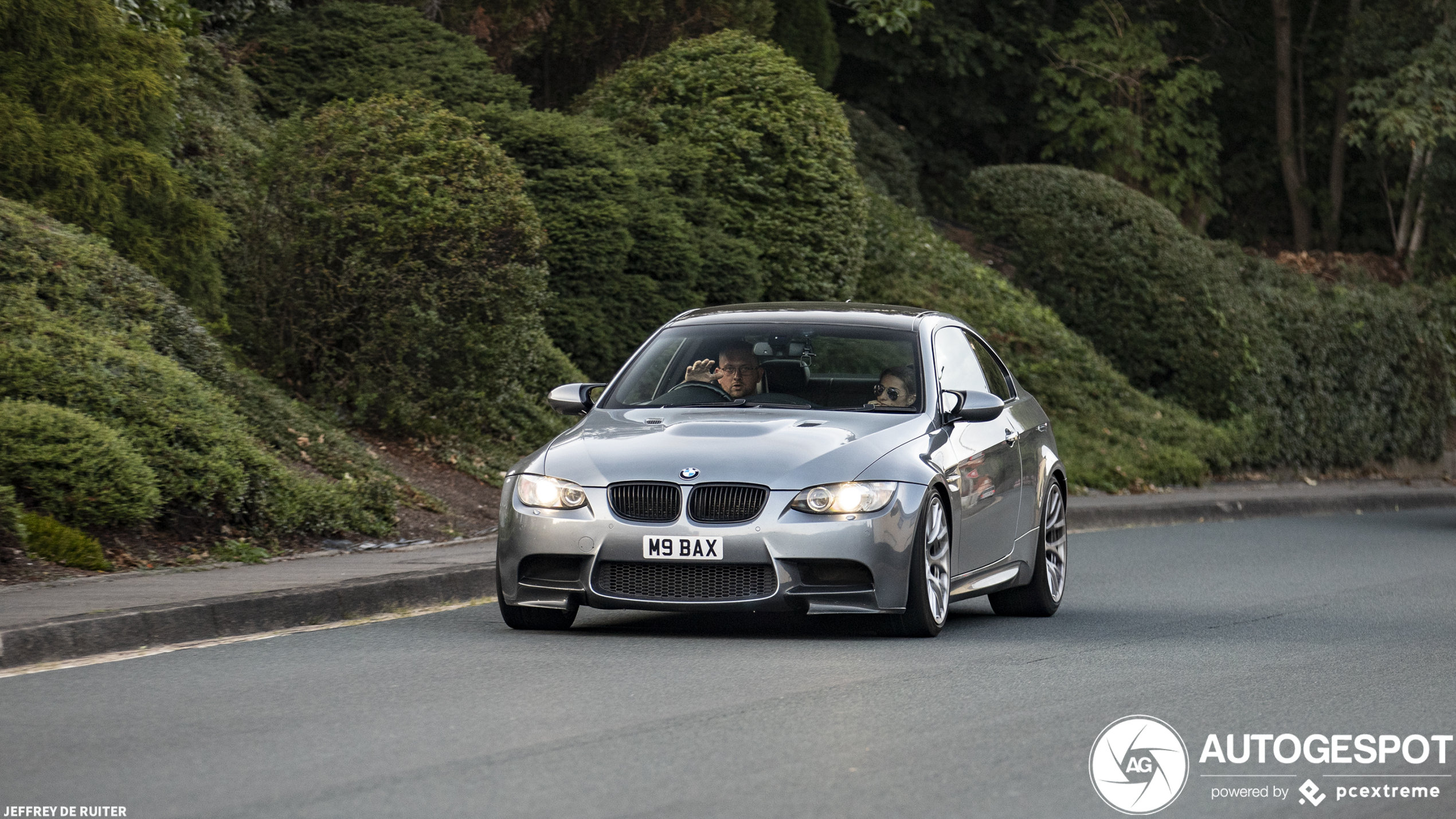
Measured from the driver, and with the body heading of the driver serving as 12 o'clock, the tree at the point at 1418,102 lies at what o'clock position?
The tree is roughly at 7 o'clock from the driver.

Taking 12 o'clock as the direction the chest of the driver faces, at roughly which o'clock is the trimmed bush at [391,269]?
The trimmed bush is roughly at 5 o'clock from the driver.

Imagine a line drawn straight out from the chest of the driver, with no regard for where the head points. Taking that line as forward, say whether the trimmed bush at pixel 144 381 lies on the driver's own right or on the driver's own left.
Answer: on the driver's own right

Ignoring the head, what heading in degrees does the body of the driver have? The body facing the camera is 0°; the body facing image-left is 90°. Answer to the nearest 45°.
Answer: approximately 0°

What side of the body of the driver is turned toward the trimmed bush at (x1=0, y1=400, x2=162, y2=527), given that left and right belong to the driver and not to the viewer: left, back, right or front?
right

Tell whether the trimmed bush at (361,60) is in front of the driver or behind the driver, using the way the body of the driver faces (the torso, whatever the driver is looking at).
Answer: behind

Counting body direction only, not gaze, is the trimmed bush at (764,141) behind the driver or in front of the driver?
behind
